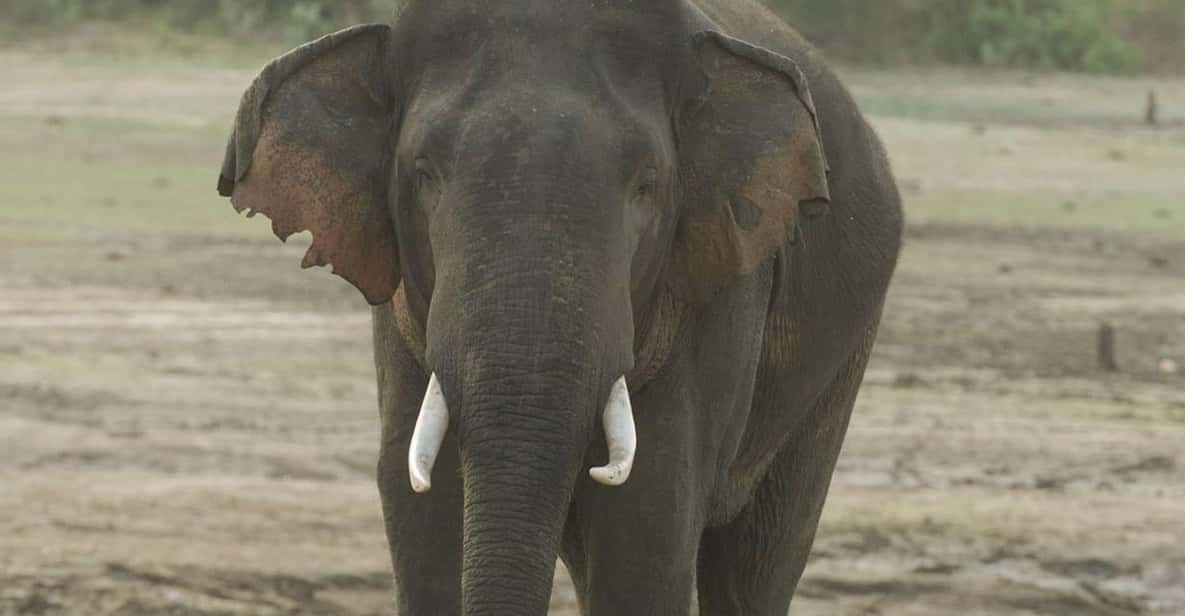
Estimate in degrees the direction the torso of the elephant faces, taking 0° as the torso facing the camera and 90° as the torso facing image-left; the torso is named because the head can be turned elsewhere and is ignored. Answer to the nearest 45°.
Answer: approximately 0°

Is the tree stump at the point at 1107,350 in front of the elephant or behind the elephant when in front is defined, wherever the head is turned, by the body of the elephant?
behind
